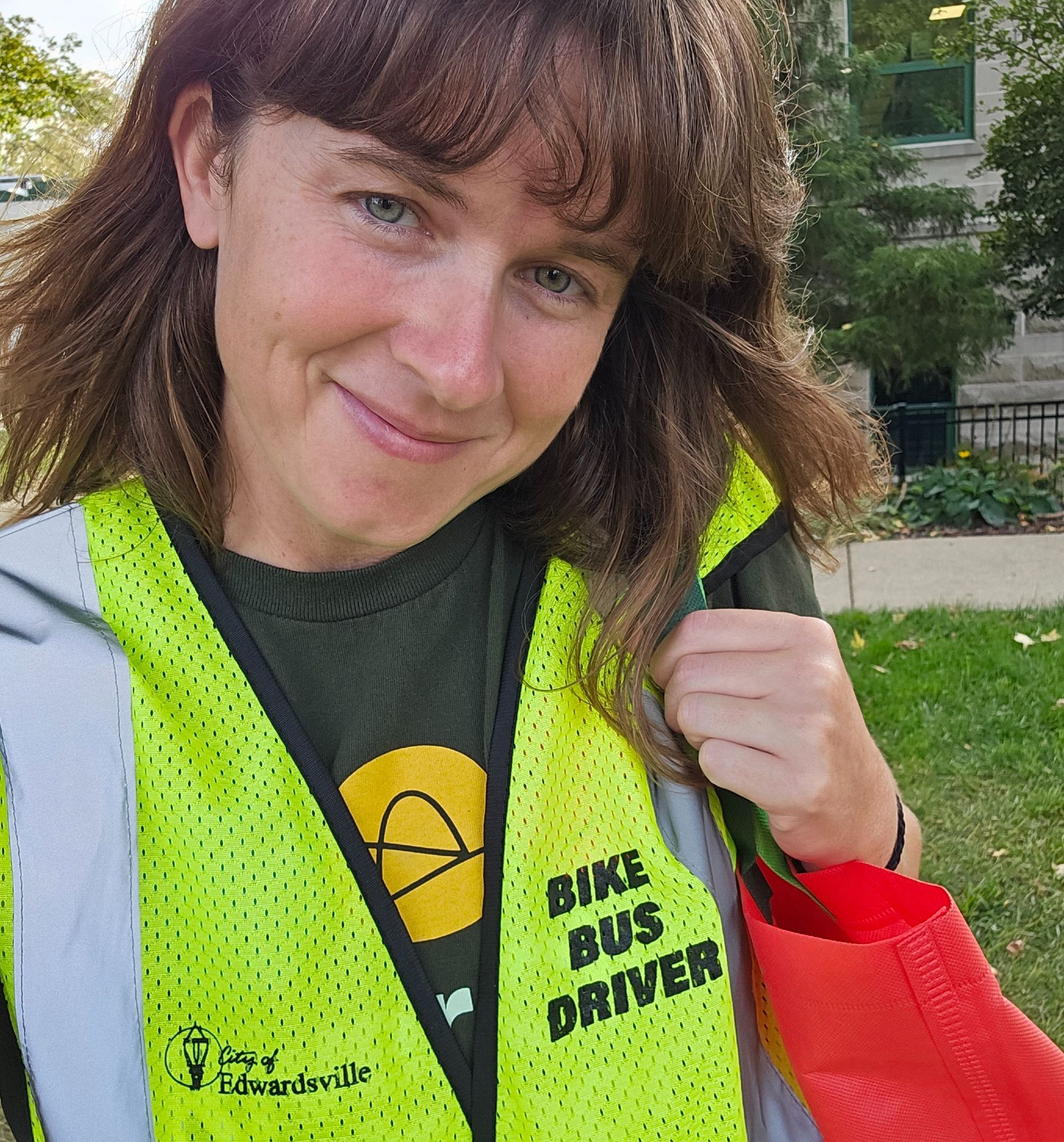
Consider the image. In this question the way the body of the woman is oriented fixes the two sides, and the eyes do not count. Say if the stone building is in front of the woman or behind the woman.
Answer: behind

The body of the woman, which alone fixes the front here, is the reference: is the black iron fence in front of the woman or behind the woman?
behind

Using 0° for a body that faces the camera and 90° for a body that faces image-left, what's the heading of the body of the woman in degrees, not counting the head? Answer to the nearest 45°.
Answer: approximately 0°
